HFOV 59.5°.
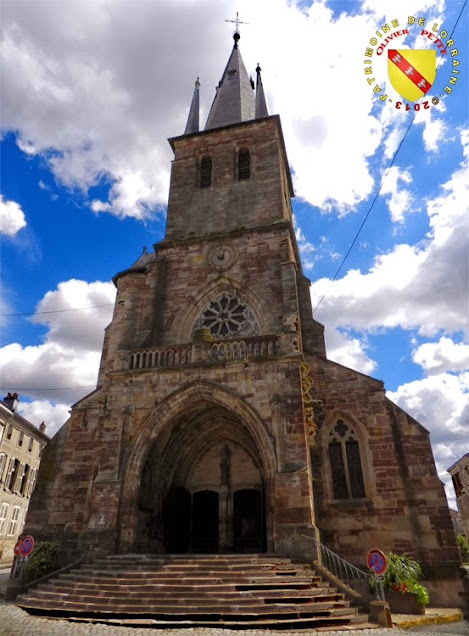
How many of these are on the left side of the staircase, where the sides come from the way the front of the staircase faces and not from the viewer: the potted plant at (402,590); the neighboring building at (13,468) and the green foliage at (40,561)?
1

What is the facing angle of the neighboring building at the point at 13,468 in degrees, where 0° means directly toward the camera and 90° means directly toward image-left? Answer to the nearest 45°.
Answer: approximately 315°

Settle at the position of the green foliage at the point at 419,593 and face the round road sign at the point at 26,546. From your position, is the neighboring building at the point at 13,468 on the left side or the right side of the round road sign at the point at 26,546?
right

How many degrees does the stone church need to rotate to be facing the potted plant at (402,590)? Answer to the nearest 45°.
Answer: approximately 45° to its left

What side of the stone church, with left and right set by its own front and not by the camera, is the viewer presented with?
front

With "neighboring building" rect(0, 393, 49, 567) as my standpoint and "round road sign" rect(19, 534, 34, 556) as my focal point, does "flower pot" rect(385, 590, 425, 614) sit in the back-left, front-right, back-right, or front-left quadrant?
front-left

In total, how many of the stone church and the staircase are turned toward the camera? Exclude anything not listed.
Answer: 2

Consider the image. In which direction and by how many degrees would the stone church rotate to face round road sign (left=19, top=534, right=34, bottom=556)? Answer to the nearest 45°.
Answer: approximately 45° to its right

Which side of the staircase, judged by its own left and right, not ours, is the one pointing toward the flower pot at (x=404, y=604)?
left

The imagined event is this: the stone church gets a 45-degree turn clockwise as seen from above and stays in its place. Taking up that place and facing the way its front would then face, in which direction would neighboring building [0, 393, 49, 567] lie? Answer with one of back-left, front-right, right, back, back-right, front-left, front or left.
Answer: right

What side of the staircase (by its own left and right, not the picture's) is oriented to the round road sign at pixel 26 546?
right

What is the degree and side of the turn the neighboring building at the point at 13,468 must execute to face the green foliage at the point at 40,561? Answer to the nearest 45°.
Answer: approximately 45° to its right

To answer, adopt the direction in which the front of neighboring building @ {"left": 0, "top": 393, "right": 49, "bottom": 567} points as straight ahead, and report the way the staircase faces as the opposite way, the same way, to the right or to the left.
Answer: to the right

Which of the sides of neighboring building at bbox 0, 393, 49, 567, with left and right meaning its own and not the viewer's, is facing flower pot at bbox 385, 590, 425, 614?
front

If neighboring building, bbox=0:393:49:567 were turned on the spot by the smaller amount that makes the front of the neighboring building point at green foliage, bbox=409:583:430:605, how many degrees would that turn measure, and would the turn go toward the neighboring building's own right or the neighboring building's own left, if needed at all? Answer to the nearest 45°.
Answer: approximately 45° to the neighboring building's own right

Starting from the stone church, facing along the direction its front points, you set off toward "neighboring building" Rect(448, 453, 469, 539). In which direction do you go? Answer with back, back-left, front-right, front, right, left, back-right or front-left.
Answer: back-left
